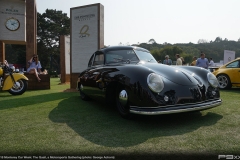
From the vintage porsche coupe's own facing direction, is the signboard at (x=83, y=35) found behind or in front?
behind

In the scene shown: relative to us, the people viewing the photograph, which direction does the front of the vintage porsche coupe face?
facing the viewer and to the right of the viewer

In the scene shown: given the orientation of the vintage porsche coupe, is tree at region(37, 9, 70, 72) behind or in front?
behind

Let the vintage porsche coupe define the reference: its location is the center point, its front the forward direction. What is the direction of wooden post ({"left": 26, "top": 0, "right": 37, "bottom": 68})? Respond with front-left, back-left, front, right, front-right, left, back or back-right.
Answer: back

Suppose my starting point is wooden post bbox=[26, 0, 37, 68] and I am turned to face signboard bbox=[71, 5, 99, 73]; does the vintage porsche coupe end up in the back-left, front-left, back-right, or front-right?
front-right
